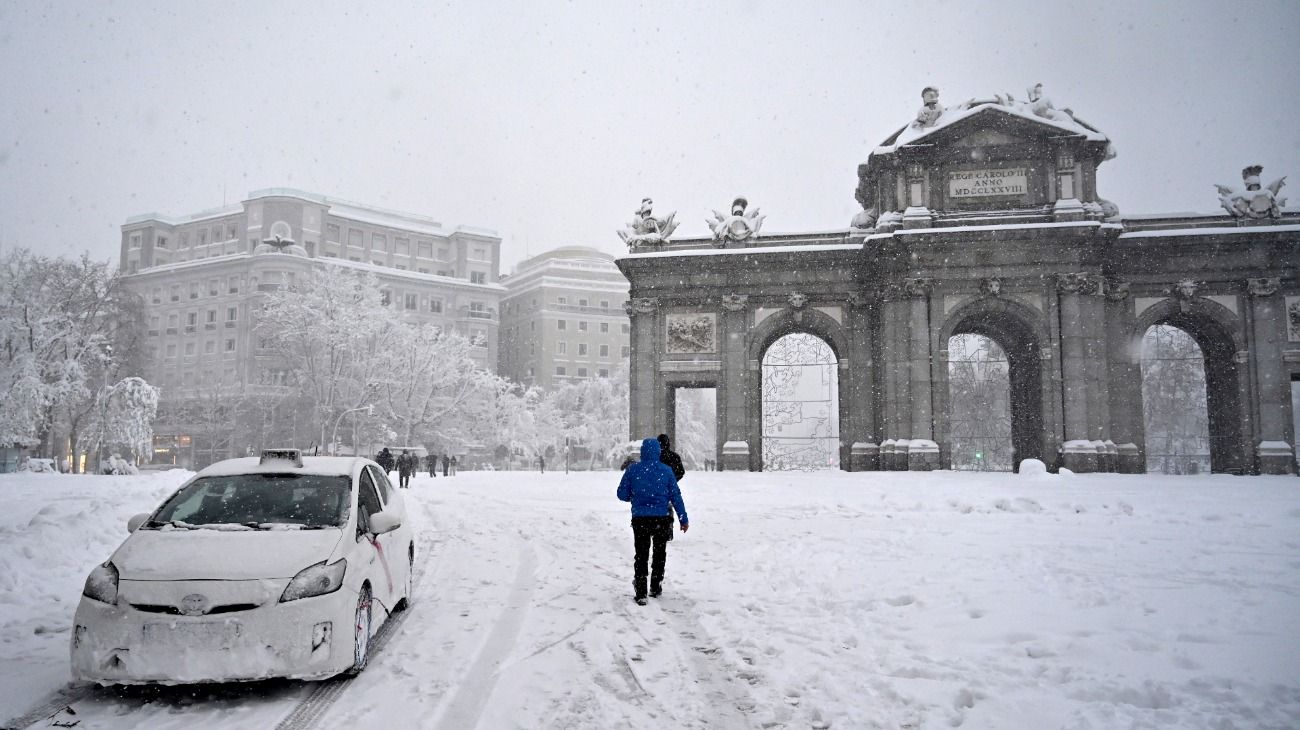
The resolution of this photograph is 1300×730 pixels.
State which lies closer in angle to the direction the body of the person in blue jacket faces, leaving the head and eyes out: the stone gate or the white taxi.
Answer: the stone gate

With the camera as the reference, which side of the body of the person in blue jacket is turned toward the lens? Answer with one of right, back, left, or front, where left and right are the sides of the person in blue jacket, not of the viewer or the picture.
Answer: back

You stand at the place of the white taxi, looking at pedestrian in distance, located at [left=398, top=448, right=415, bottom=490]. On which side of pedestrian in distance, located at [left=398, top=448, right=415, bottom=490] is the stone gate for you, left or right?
right

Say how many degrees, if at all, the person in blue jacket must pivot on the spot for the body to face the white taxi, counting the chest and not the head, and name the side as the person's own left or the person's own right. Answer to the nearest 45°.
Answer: approximately 135° to the person's own left

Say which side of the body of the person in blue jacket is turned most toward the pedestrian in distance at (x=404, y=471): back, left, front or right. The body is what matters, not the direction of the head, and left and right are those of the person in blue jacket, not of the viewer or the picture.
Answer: front

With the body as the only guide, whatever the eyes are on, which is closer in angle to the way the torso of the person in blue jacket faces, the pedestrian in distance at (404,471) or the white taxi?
the pedestrian in distance

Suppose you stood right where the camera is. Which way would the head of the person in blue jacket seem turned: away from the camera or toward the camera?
away from the camera

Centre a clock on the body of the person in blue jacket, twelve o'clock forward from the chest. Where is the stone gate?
The stone gate is roughly at 1 o'clock from the person in blue jacket.
